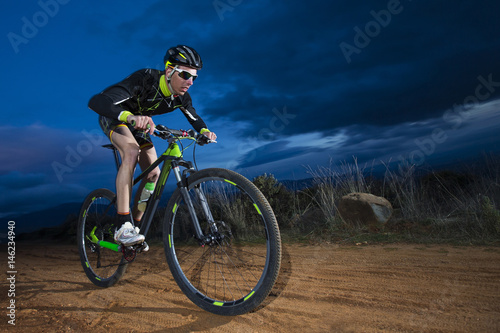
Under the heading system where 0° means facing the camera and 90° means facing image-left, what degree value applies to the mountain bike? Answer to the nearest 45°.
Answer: approximately 315°

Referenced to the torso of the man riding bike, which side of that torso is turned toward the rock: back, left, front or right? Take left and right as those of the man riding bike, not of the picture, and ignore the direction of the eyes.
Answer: left

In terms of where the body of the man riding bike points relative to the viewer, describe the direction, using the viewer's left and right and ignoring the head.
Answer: facing the viewer and to the right of the viewer

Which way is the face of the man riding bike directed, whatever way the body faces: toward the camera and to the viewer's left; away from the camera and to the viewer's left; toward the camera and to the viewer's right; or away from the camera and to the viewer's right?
toward the camera and to the viewer's right

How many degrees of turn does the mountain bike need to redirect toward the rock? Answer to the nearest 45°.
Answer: approximately 90° to its left
